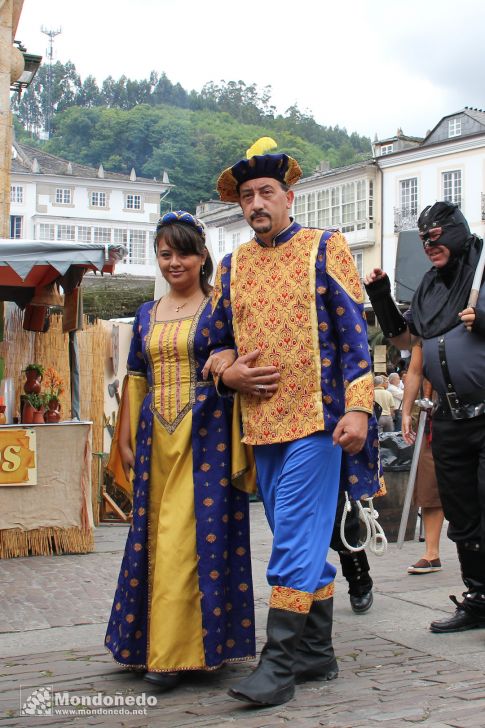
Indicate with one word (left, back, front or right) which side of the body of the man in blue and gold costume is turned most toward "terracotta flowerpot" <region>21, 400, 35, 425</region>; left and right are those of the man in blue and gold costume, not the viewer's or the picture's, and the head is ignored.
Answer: right

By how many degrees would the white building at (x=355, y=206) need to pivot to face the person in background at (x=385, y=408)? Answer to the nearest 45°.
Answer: approximately 45° to its left

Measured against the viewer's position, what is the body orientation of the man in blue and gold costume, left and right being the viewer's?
facing the viewer and to the left of the viewer

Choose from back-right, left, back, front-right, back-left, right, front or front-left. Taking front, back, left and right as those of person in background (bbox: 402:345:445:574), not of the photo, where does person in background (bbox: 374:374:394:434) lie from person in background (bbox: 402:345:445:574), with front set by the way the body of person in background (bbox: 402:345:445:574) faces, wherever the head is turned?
back-right

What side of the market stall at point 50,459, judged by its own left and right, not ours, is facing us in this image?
front

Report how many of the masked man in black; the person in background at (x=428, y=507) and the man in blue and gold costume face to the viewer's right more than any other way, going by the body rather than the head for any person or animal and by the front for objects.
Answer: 0

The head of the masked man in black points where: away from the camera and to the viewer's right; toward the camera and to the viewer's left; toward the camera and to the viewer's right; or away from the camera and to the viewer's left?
toward the camera and to the viewer's left

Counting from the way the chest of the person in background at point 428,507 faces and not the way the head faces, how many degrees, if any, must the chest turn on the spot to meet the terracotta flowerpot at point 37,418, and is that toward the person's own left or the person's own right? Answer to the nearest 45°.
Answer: approximately 45° to the person's own right

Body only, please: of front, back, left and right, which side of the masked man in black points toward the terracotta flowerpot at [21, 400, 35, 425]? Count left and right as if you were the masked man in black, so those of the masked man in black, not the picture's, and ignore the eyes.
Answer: right
